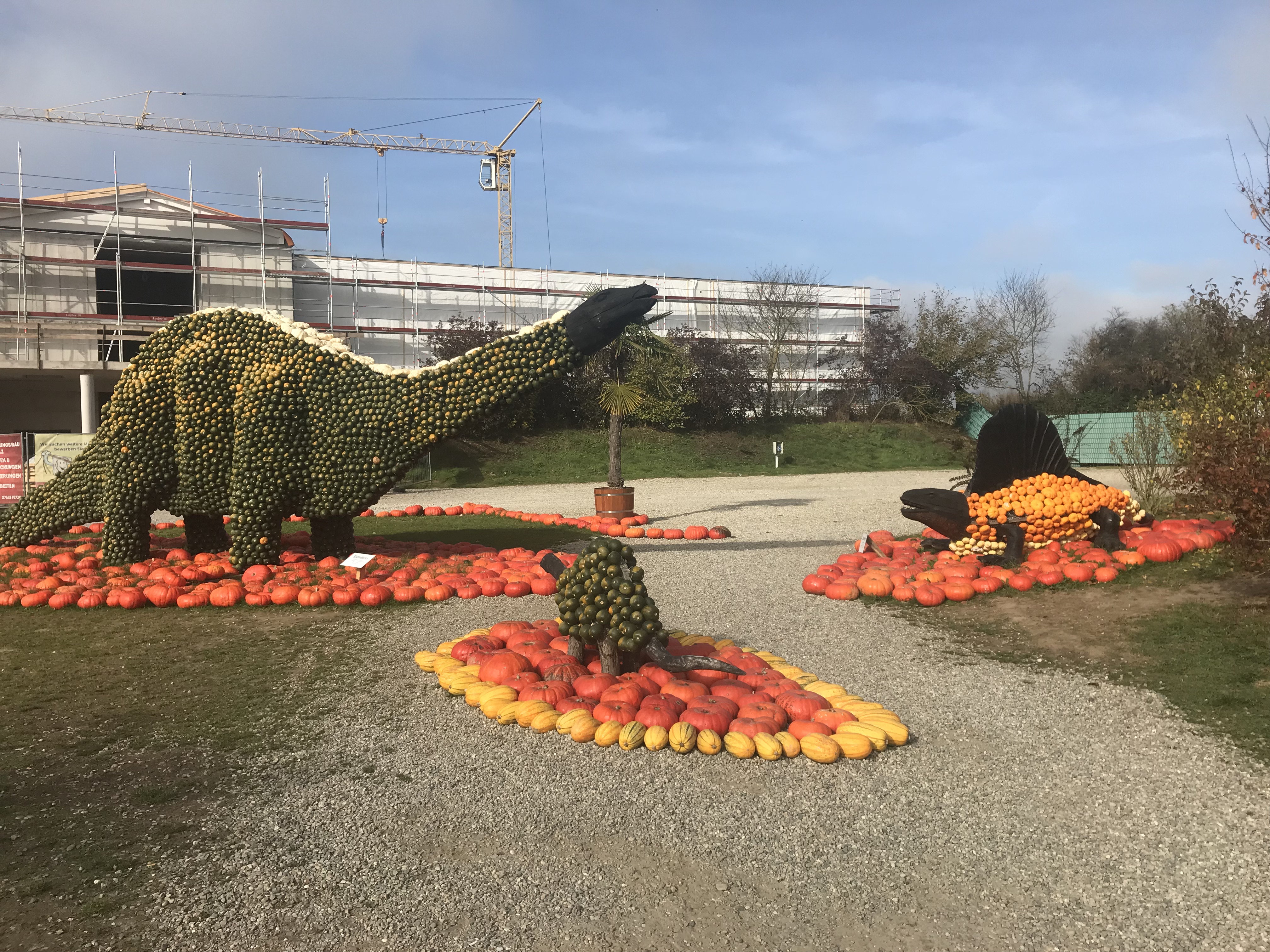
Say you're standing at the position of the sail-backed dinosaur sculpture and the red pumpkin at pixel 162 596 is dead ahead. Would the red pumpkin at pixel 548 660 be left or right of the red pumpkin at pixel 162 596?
left

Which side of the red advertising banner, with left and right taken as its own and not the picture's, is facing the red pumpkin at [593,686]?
front

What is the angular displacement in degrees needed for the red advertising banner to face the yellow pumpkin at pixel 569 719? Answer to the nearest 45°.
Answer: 0° — it already faces it

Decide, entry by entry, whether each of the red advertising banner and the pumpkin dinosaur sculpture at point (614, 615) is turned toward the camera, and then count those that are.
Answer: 1

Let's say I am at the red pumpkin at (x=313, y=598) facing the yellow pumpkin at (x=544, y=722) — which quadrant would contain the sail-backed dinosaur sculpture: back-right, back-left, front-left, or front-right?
front-left

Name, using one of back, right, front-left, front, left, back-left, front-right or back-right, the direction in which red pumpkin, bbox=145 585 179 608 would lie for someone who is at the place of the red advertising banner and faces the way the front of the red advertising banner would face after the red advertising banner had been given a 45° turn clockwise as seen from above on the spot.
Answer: front-left

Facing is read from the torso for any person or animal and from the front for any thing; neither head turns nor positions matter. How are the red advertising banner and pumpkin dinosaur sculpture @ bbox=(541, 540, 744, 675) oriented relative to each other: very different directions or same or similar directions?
very different directions

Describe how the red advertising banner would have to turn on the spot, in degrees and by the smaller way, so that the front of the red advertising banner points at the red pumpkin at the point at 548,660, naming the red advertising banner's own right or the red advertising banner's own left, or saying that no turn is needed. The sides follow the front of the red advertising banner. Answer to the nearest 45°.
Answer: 0° — it already faces it

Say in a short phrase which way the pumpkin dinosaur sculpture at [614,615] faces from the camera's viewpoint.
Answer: facing away from the viewer and to the left of the viewer

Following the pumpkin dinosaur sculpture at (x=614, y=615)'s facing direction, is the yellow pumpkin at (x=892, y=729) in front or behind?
behind

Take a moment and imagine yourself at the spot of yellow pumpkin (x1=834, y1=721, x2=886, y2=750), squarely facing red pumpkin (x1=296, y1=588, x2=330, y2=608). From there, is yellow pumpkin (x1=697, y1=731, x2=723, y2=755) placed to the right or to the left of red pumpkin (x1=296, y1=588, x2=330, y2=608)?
left

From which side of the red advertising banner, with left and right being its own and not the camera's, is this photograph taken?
front

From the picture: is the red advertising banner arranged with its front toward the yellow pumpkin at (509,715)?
yes

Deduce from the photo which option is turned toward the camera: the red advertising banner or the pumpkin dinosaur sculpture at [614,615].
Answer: the red advertising banner

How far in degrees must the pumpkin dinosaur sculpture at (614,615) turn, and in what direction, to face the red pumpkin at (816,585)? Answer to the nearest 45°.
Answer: approximately 90° to its right
